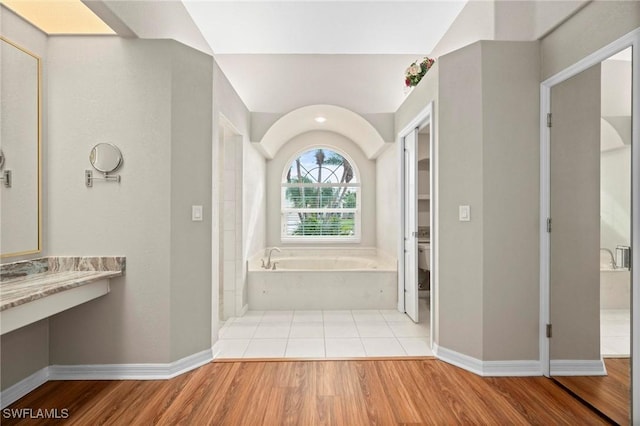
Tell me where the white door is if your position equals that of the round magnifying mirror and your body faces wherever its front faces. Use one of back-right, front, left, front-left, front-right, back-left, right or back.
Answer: left

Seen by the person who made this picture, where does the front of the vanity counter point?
facing the viewer and to the right of the viewer

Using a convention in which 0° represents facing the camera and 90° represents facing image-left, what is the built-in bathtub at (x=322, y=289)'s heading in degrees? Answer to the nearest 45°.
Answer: approximately 0°

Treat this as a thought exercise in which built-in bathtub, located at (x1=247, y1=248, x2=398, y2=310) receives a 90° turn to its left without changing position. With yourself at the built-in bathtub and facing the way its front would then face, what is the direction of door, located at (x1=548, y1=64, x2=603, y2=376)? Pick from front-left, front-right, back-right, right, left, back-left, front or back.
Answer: front-right

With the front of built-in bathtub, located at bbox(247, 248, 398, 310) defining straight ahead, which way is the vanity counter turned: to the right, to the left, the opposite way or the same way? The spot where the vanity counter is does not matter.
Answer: to the left

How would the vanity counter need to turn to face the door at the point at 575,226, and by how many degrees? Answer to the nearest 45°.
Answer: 0° — it already faces it

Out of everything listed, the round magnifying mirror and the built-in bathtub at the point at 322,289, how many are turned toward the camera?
2
